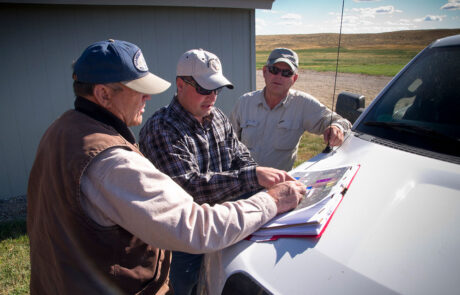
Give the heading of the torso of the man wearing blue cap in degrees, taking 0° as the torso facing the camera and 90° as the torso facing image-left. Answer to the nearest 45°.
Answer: approximately 270°

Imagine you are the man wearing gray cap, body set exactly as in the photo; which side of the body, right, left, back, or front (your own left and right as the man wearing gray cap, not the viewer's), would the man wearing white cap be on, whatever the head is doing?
front

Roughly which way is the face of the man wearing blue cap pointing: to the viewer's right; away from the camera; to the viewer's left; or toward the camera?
to the viewer's right

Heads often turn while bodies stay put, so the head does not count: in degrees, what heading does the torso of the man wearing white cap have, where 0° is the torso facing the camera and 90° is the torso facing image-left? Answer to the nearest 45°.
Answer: approximately 315°

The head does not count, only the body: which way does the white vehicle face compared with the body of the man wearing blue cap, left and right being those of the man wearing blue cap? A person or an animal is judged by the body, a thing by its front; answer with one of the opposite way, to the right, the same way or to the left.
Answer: the opposite way

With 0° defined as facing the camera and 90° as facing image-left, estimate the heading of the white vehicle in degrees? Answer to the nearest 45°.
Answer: approximately 45°

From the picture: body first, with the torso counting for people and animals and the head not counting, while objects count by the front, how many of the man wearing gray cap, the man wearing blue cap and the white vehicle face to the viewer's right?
1

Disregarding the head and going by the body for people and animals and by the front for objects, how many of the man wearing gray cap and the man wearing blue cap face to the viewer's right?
1

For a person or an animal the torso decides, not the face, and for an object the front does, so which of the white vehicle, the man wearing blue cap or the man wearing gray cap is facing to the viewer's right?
the man wearing blue cap

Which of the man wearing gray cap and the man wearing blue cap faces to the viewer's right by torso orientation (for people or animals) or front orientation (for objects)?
the man wearing blue cap

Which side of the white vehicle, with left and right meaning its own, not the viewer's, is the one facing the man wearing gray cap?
right

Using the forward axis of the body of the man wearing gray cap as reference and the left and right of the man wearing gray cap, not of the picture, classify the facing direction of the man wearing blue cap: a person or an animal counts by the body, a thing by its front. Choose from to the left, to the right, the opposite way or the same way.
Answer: to the left

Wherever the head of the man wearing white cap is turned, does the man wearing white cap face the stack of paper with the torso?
yes

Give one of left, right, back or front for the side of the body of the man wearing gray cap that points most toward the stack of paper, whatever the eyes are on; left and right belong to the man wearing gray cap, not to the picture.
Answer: front

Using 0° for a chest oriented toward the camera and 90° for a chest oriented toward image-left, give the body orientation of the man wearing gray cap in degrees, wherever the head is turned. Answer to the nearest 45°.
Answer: approximately 0°

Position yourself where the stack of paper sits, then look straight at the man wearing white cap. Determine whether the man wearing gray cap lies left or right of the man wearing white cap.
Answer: right
